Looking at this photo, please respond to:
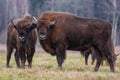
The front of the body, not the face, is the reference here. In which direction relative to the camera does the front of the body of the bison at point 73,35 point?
to the viewer's left

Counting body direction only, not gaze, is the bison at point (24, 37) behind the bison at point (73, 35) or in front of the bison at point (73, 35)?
in front

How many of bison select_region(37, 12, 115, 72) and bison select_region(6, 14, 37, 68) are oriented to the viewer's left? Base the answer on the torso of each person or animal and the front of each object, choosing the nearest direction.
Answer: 1

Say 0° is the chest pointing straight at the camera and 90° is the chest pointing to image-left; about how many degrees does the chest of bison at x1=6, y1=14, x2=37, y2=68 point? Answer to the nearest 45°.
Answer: approximately 315°

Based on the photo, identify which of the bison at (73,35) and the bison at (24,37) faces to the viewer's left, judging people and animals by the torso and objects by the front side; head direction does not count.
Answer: the bison at (73,35)
